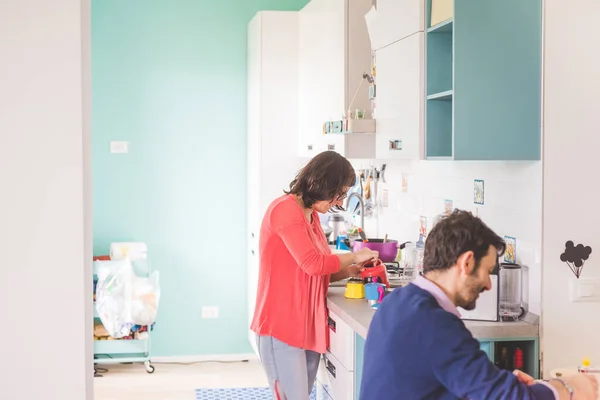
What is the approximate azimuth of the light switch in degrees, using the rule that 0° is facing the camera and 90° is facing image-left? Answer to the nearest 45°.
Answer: approximately 0°

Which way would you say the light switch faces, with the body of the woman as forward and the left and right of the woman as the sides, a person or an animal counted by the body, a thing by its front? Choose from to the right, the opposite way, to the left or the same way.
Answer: to the right

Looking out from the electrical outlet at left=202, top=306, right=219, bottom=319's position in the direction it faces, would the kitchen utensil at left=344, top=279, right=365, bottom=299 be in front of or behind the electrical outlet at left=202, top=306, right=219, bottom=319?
in front

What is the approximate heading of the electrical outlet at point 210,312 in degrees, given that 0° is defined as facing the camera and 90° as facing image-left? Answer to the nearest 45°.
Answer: approximately 0°

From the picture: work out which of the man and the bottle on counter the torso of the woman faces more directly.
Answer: the bottle on counter

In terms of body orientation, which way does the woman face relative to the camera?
to the viewer's right

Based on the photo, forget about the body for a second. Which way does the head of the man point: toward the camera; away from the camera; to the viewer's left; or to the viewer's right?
to the viewer's right
